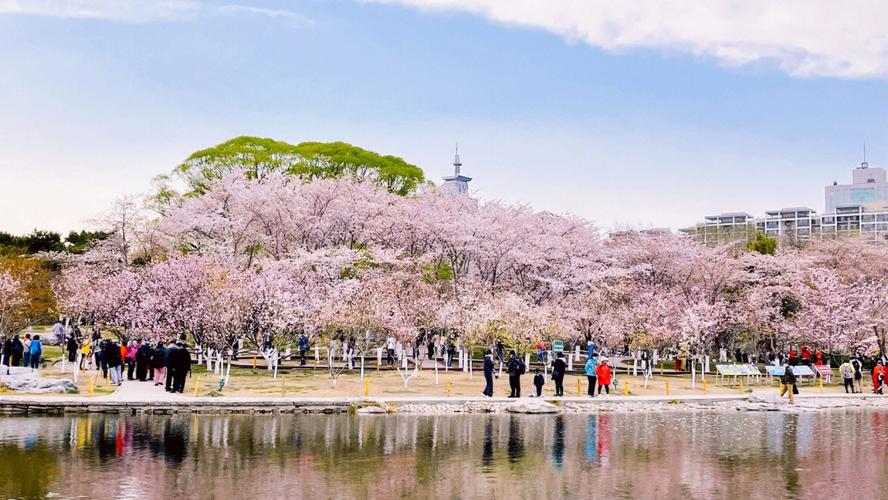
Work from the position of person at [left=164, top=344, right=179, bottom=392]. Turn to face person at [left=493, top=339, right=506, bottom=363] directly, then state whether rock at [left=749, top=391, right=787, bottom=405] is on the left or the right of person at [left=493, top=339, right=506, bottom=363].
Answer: right

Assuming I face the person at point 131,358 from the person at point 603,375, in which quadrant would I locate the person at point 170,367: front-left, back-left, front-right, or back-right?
front-left

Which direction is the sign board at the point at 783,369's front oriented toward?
toward the camera

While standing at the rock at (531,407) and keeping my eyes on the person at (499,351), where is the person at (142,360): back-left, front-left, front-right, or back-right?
front-left

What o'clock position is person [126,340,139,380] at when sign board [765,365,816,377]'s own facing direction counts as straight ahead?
The person is roughly at 2 o'clock from the sign board.

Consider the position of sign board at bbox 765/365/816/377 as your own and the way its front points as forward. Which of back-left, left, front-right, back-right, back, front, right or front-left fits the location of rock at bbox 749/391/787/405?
front

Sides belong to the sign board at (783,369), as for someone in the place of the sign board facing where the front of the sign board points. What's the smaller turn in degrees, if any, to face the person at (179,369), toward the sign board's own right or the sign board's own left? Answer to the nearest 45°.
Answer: approximately 45° to the sign board's own right

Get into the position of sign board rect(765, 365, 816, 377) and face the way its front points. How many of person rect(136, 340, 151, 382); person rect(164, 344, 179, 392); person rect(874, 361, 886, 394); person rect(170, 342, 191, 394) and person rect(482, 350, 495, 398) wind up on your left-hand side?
1

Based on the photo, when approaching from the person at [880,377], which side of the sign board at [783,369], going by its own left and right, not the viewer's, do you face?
left

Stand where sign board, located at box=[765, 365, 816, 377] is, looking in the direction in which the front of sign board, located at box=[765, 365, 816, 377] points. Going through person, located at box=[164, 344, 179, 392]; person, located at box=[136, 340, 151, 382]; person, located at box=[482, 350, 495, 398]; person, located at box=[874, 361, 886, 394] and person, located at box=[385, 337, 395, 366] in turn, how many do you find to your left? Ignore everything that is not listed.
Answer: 1

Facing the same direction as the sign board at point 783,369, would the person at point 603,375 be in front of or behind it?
in front

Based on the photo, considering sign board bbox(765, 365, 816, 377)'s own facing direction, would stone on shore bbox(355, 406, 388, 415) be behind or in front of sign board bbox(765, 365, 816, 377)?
in front

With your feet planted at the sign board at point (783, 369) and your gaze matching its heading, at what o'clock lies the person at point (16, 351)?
The person is roughly at 2 o'clock from the sign board.

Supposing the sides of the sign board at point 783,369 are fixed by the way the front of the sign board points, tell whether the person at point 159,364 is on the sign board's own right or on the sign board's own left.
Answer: on the sign board's own right

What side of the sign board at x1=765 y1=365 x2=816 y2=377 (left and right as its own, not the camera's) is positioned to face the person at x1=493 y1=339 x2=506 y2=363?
right

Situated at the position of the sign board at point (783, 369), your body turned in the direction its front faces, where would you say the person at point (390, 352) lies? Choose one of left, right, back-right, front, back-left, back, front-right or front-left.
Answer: right
